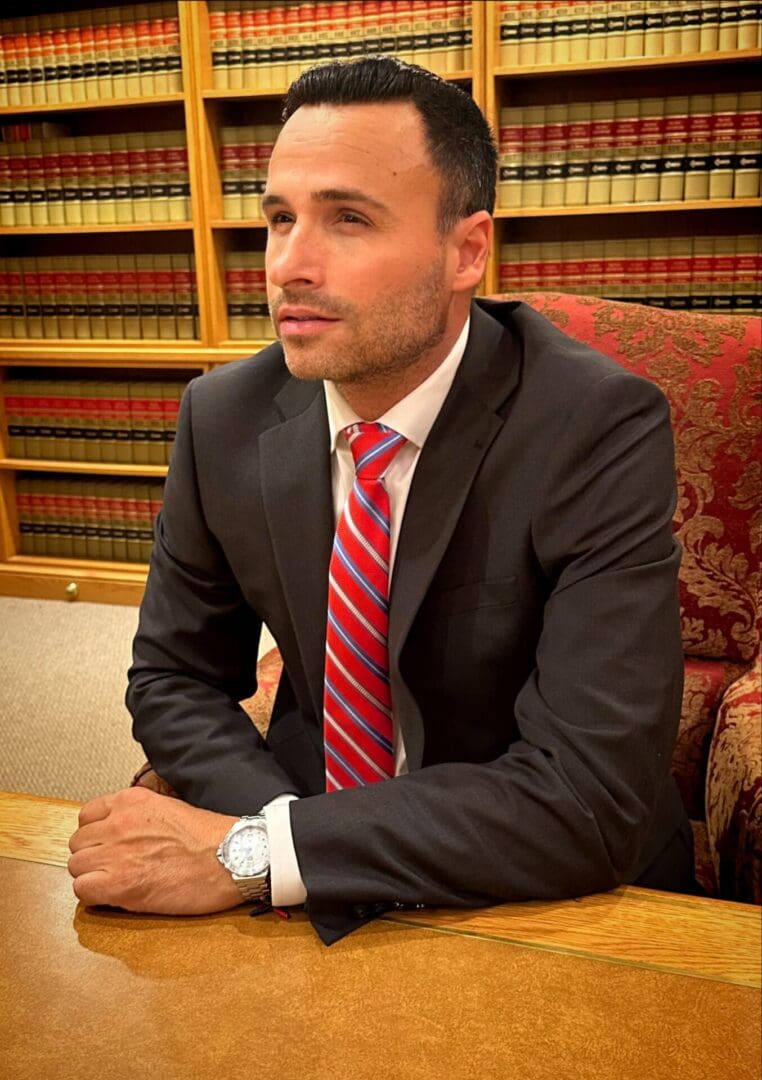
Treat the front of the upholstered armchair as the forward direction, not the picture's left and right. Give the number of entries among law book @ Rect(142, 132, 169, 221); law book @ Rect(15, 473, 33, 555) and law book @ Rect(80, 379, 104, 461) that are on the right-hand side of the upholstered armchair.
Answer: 3

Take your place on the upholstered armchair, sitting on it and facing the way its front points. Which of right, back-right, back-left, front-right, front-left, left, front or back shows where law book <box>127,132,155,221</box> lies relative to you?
right

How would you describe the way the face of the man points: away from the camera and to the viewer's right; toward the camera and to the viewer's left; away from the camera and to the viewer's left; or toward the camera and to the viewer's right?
toward the camera and to the viewer's left

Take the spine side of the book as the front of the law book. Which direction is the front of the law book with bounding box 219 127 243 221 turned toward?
toward the camera

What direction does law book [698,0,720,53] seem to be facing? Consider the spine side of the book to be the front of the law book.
toward the camera

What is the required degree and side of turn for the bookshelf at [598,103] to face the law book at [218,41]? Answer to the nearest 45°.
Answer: approximately 90° to its right

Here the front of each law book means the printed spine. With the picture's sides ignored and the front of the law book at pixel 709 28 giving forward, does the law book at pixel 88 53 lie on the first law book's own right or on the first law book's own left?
on the first law book's own right
